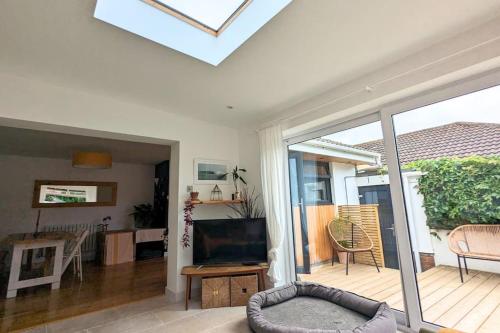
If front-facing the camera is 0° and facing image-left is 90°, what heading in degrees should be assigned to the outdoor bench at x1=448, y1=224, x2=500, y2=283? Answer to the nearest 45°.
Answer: approximately 0°

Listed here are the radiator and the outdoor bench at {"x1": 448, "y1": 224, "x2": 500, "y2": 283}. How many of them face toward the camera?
2

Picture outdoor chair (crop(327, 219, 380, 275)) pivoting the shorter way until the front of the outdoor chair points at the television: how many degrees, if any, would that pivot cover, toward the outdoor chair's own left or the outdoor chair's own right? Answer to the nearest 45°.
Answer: approximately 135° to the outdoor chair's own right

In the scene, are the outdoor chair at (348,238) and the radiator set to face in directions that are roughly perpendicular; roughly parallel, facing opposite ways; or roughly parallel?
roughly parallel

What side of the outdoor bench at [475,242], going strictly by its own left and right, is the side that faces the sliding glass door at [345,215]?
right

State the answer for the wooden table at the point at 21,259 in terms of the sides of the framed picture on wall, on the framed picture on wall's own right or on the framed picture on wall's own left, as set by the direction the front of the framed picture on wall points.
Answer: on the framed picture on wall's own right

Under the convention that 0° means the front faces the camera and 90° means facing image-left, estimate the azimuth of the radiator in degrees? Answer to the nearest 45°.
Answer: approximately 0°

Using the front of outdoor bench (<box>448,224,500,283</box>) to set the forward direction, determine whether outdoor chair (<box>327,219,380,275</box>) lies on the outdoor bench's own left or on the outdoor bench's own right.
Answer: on the outdoor bench's own right

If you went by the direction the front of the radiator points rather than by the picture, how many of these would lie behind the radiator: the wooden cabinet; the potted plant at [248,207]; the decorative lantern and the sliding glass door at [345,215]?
0

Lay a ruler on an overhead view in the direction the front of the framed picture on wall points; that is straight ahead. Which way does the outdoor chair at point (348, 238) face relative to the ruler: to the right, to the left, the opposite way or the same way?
the same way

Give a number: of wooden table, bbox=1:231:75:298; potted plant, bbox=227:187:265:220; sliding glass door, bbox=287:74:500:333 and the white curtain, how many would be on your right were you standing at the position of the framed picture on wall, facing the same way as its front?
1

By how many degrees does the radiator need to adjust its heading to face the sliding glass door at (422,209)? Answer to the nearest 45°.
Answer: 0° — it already faces it

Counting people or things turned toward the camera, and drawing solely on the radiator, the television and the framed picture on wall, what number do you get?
3

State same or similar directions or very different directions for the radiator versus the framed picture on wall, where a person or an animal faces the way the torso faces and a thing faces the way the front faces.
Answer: same or similar directions

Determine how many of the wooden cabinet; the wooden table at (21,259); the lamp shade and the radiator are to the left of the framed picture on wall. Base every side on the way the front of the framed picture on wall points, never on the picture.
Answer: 0

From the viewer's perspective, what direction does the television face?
toward the camera
